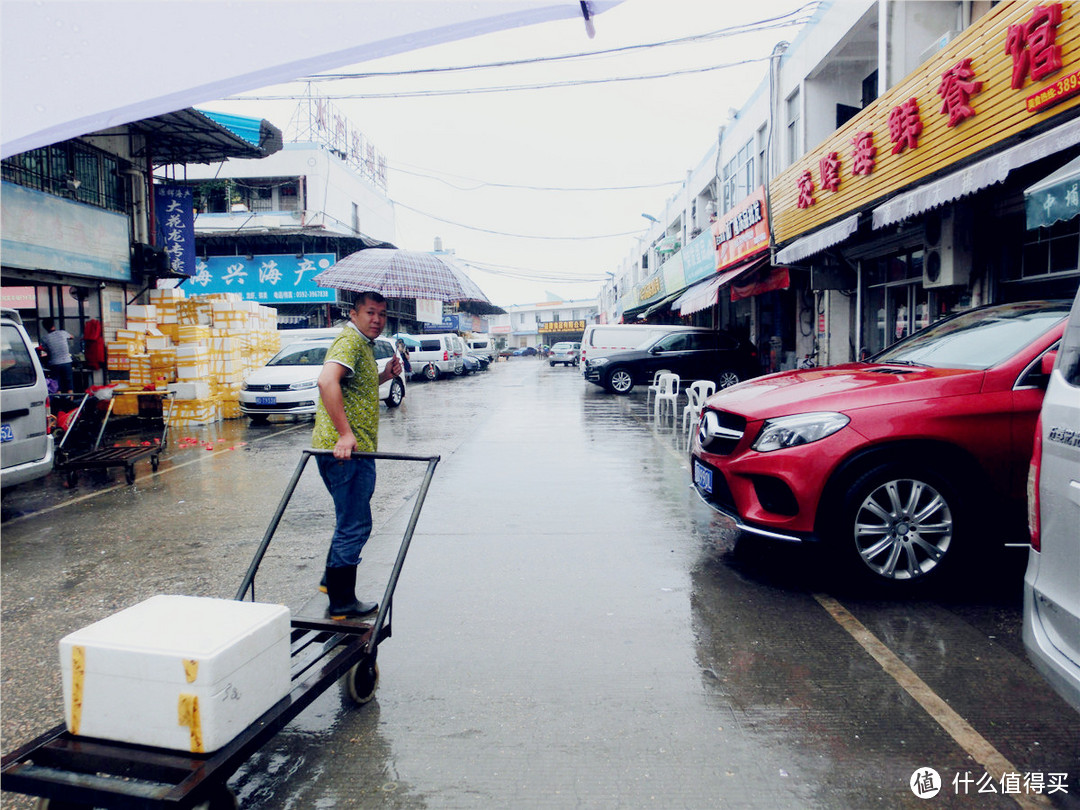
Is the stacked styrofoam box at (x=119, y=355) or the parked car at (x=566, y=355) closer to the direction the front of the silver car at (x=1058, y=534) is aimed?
the parked car

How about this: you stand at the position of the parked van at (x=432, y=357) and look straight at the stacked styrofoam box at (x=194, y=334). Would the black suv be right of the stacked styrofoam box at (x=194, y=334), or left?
left

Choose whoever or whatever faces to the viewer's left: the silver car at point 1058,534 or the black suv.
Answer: the black suv

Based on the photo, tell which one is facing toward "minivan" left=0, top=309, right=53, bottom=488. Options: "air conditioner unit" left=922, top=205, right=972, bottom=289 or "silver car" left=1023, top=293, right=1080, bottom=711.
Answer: the air conditioner unit

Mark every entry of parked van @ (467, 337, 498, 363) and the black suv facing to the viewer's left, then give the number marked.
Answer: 1

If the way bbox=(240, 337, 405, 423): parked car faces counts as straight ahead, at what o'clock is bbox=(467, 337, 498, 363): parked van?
bbox=(467, 337, 498, 363): parked van is roughly at 5 o'clock from bbox=(240, 337, 405, 423): parked car.

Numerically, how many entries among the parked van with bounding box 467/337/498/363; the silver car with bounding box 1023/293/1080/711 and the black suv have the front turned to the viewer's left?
1

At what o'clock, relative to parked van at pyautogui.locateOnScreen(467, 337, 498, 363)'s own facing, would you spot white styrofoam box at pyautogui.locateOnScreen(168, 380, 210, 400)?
The white styrofoam box is roughly at 2 o'clock from the parked van.

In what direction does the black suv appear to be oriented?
to the viewer's left

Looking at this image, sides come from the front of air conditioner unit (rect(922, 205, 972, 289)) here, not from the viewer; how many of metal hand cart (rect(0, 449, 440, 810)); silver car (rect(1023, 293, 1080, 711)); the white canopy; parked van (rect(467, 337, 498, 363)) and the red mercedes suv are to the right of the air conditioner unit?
1

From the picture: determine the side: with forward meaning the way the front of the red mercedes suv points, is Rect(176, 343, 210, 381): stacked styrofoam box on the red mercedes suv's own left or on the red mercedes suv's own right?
on the red mercedes suv's own right

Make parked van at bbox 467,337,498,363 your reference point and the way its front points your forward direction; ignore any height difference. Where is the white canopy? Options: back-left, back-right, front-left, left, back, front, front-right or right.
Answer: front-right

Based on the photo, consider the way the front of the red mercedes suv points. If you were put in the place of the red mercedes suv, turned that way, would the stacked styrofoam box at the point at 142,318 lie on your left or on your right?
on your right

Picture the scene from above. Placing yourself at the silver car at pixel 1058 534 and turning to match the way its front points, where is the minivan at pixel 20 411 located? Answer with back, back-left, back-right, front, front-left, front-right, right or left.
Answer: back-left

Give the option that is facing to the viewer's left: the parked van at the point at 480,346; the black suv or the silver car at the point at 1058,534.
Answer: the black suv
